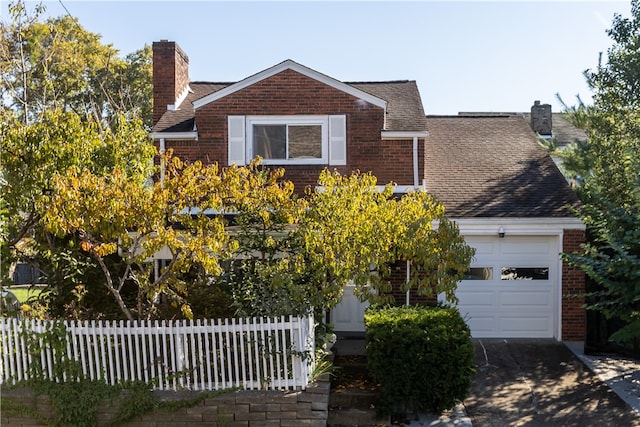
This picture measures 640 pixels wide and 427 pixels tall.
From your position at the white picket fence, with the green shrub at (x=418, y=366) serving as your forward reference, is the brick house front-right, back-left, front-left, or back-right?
front-left

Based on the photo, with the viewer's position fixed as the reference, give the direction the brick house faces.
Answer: facing the viewer

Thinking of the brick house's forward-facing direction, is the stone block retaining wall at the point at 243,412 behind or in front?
in front

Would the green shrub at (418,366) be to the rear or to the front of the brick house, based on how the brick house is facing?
to the front

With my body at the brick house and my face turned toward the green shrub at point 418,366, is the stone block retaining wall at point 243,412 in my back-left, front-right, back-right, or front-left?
front-right
